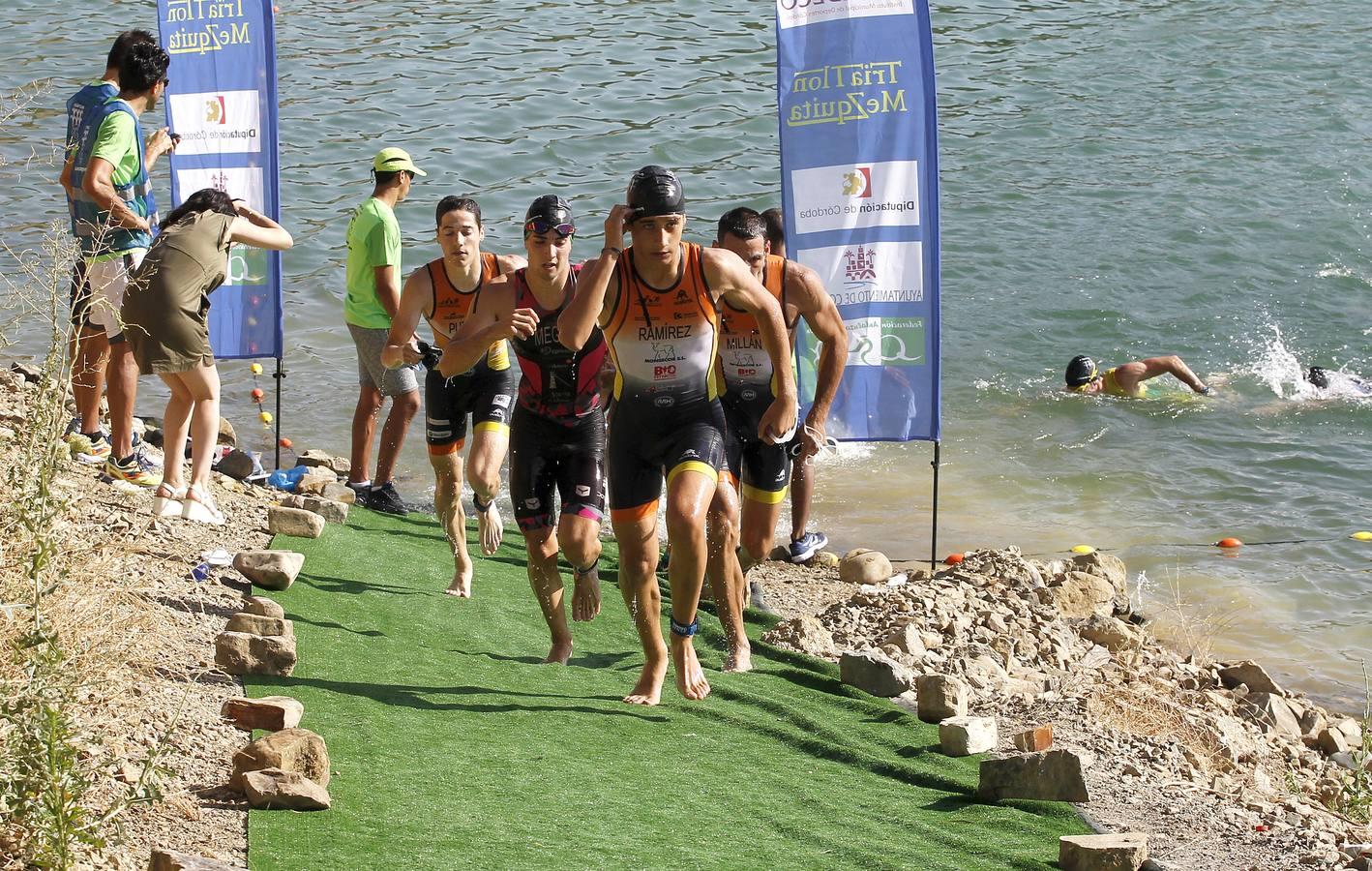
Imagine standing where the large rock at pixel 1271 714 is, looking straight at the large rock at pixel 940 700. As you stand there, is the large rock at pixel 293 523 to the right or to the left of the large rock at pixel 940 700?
right

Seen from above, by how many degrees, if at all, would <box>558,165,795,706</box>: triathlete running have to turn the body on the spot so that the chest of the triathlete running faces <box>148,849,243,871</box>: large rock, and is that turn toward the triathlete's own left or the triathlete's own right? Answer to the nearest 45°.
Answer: approximately 45° to the triathlete's own right

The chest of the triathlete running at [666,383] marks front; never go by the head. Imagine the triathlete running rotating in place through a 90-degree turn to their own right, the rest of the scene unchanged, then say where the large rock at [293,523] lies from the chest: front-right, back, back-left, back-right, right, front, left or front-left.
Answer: front-right

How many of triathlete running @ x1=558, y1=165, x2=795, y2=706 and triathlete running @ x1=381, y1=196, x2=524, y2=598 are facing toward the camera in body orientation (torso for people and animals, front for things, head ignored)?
2
